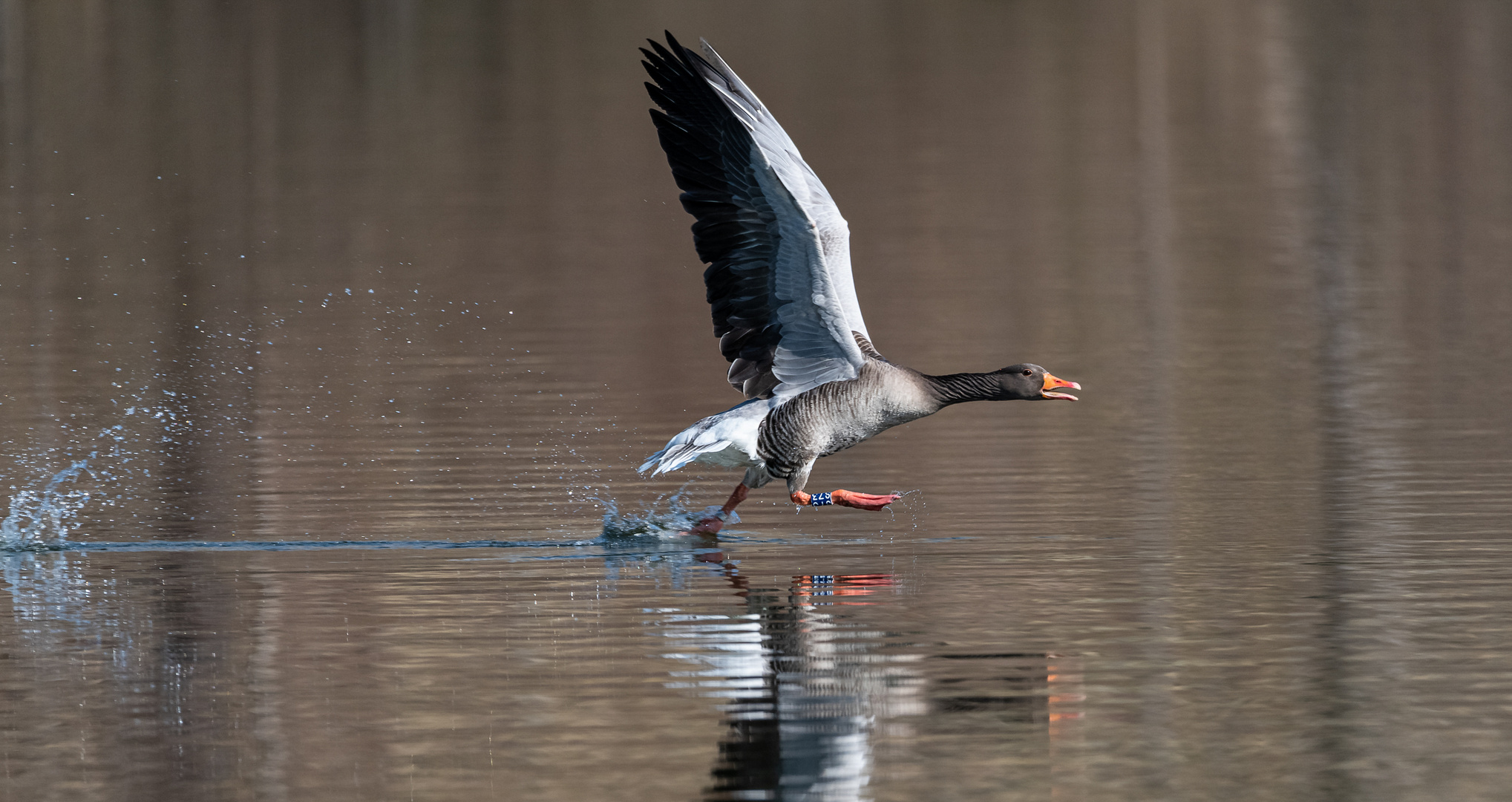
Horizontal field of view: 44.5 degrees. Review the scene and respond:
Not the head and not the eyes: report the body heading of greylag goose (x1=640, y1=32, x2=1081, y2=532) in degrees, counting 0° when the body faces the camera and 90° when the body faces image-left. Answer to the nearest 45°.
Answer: approximately 270°

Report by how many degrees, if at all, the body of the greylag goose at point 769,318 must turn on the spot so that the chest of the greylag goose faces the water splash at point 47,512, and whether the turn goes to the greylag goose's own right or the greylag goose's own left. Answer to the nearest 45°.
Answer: approximately 180°
